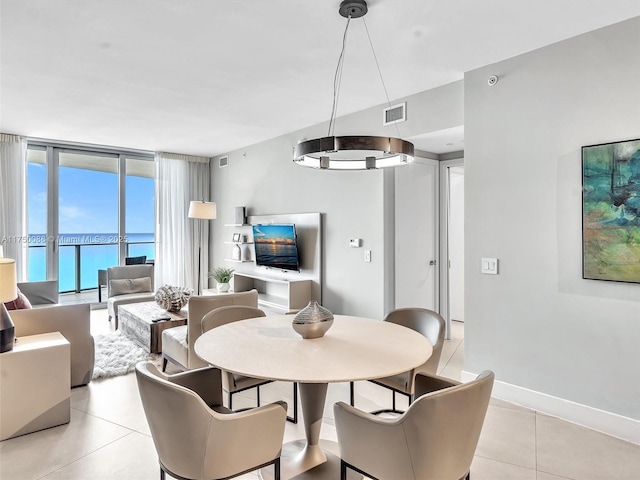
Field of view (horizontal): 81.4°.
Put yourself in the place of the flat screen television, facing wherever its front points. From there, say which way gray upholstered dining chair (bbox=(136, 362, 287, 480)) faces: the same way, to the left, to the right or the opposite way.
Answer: the opposite way

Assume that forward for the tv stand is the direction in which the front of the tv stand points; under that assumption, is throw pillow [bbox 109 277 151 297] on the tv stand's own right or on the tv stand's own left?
on the tv stand's own right

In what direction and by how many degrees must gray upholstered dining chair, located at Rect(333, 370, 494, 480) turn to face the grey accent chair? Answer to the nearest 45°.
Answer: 0° — it already faces it

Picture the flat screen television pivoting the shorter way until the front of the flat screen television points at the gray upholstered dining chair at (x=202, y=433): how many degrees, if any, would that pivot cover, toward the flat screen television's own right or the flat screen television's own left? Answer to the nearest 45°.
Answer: approximately 45° to the flat screen television's own left

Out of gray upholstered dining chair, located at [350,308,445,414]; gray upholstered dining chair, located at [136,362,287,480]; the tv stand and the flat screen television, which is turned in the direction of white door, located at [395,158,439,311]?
gray upholstered dining chair, located at [136,362,287,480]

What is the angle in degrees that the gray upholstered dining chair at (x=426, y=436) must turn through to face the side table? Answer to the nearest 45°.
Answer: approximately 45° to its left

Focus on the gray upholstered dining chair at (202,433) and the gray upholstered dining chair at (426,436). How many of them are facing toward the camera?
0

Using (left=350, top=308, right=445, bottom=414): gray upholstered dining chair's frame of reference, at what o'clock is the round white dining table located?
The round white dining table is roughly at 12 o'clock from the gray upholstered dining chair.

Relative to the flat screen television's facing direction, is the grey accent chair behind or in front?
in front

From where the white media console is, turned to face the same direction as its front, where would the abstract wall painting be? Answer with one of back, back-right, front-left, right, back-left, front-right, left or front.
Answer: left

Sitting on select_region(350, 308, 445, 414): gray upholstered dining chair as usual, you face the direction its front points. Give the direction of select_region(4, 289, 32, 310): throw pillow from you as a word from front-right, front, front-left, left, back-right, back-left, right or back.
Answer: front-right

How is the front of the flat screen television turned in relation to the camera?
facing the viewer and to the left of the viewer

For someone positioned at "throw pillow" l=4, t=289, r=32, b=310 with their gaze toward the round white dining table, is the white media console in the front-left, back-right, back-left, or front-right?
front-left

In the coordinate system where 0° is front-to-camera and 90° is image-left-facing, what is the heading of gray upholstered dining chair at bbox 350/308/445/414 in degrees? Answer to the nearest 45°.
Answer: approximately 45°

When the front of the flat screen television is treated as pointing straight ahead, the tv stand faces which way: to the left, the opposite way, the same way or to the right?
the same way

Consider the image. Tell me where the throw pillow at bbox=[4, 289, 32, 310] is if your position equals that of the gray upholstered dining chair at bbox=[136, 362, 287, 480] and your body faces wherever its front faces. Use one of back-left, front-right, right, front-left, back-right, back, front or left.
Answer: left

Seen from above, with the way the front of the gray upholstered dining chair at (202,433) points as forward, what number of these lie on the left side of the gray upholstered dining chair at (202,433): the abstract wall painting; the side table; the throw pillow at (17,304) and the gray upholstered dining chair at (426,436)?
2

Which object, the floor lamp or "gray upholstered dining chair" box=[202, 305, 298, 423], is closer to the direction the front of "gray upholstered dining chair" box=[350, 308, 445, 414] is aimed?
the gray upholstered dining chair

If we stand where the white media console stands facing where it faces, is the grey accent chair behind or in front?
in front

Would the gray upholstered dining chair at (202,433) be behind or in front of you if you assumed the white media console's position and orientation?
in front

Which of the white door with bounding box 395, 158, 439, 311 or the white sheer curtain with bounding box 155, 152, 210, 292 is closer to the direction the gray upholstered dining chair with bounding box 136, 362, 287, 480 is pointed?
the white door

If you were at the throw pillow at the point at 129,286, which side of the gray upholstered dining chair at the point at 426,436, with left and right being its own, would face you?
front

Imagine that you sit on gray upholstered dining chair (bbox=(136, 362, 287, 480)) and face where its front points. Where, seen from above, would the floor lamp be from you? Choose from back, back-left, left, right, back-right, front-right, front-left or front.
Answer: front-left

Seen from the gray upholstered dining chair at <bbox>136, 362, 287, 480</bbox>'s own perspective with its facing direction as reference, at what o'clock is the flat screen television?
The flat screen television is roughly at 11 o'clock from the gray upholstered dining chair.

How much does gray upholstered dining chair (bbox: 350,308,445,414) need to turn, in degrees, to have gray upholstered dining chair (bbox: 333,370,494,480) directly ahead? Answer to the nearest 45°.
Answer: approximately 45° to its left
